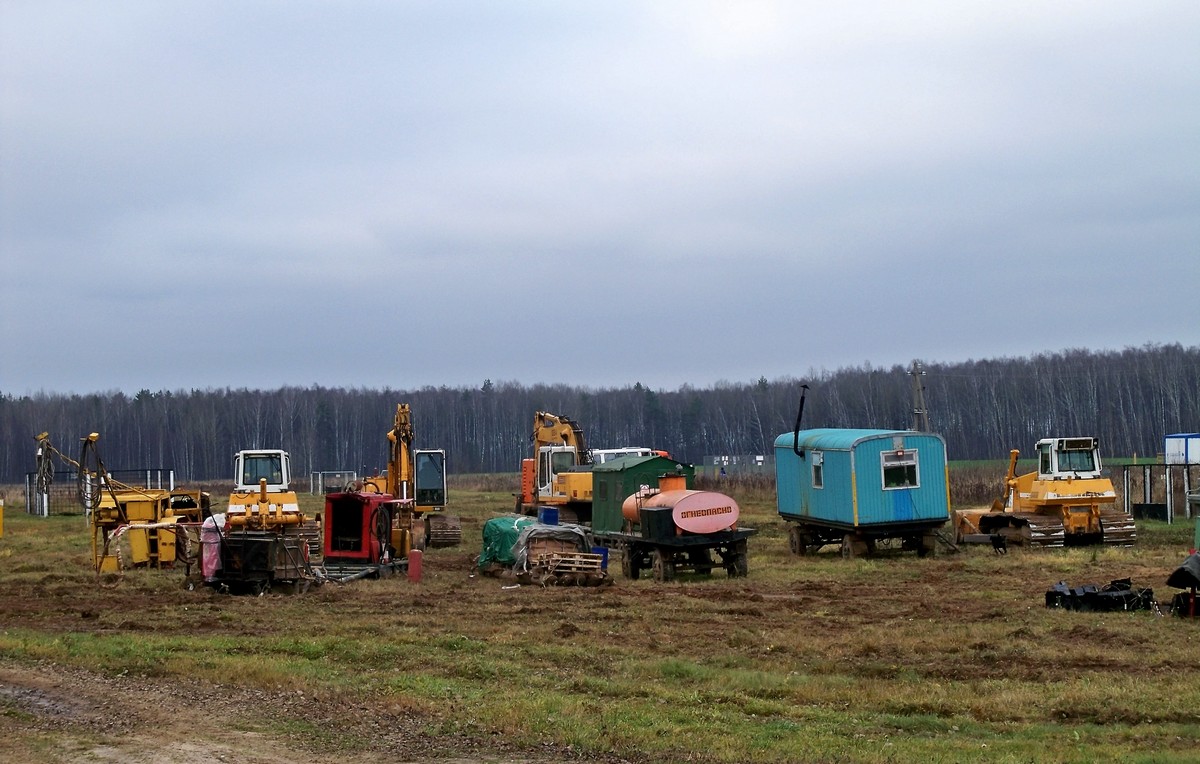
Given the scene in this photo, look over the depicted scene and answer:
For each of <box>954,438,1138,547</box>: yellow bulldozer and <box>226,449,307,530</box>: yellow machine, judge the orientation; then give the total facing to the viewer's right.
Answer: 0

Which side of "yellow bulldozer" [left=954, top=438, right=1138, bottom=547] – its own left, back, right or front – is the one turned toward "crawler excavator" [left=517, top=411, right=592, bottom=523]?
front

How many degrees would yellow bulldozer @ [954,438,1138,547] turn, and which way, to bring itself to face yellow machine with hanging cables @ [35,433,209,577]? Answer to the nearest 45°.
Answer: approximately 45° to its left

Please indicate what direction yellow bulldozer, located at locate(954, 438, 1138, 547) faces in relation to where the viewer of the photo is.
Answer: facing away from the viewer and to the left of the viewer

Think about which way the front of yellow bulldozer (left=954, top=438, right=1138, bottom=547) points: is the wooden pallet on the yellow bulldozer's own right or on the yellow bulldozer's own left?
on the yellow bulldozer's own left
